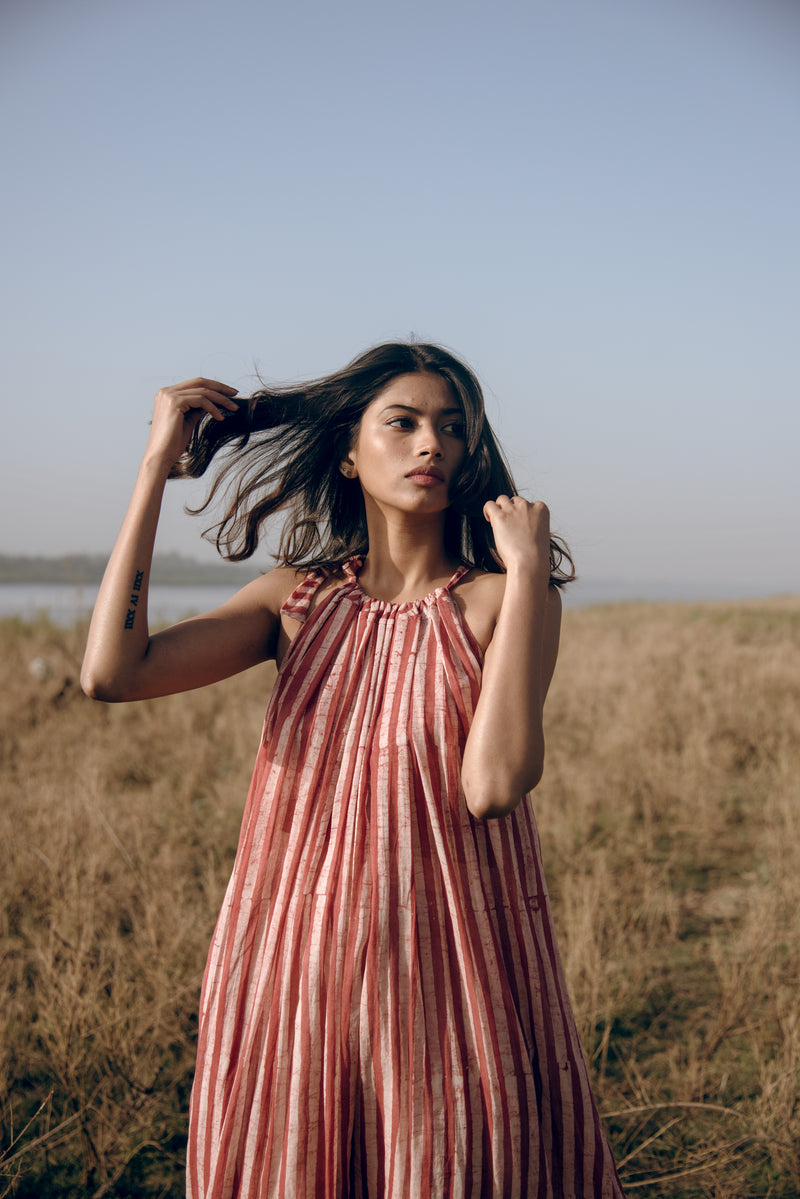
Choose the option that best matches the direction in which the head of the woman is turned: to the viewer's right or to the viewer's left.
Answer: to the viewer's right

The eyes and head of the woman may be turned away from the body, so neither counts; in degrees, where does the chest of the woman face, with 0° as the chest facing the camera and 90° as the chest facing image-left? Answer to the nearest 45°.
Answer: approximately 0°
